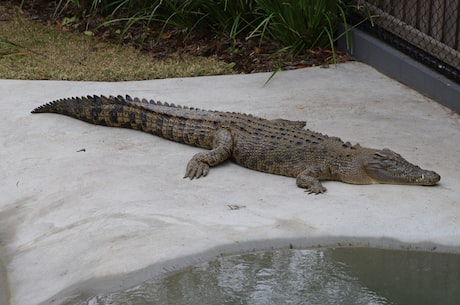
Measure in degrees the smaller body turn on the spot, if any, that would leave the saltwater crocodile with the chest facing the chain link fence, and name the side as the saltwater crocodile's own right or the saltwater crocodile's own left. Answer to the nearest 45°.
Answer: approximately 90° to the saltwater crocodile's own left

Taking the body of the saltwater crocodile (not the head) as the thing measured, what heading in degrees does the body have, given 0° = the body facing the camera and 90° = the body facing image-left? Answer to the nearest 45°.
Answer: approximately 315°
